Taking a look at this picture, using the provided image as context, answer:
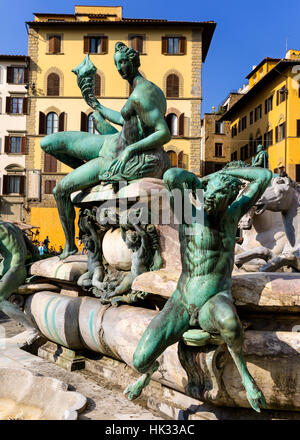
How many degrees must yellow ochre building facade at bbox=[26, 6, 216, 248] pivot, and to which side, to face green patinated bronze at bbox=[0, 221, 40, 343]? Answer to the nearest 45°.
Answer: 0° — it already faces it

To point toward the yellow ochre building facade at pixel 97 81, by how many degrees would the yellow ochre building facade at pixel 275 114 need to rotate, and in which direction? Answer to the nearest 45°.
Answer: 0° — it already faces it

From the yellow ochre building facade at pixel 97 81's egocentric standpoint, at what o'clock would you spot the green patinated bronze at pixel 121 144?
The green patinated bronze is roughly at 12 o'clock from the yellow ochre building facade.

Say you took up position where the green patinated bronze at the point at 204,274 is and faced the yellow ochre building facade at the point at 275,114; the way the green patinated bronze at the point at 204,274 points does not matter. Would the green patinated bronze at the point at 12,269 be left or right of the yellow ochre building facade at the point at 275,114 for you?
left

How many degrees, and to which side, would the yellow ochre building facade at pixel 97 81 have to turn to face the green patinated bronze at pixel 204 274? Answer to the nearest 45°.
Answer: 0° — it already faces it

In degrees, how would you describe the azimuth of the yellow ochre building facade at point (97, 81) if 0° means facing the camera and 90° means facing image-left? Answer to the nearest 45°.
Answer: approximately 0°

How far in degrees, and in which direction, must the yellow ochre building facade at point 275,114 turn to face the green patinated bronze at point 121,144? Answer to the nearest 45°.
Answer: approximately 45° to its left
